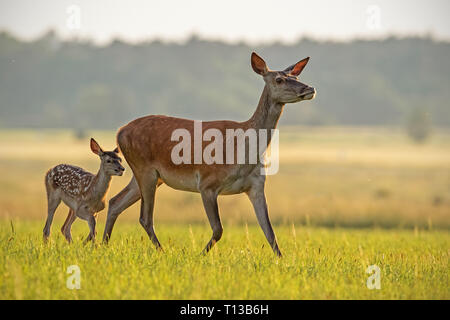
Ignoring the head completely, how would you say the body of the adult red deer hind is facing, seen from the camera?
to the viewer's right
